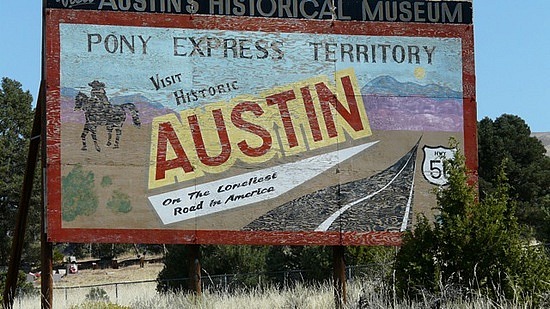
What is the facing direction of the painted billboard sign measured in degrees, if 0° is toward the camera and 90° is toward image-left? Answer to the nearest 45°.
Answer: approximately 0°

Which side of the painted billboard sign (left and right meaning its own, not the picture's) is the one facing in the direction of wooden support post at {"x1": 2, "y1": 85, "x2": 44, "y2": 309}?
right

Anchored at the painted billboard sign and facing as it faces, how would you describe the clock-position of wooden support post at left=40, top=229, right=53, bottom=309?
The wooden support post is roughly at 3 o'clock from the painted billboard sign.

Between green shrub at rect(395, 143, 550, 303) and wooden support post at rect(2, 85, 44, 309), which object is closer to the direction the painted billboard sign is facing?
the green shrub

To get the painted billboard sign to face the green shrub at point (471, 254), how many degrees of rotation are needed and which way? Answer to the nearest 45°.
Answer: approximately 45° to its left
